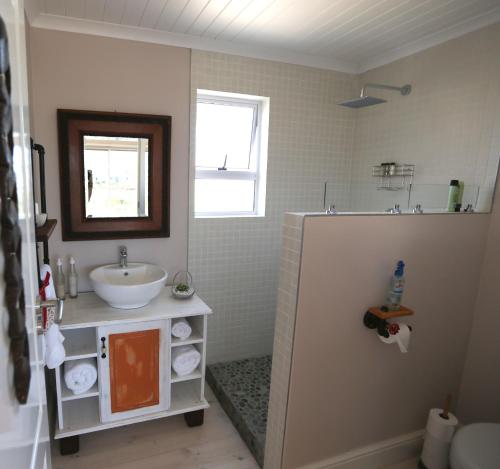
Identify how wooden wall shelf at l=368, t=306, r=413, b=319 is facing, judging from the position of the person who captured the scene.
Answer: facing the viewer and to the right of the viewer

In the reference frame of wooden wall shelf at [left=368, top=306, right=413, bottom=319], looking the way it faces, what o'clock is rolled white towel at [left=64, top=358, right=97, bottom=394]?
The rolled white towel is roughly at 4 o'clock from the wooden wall shelf.

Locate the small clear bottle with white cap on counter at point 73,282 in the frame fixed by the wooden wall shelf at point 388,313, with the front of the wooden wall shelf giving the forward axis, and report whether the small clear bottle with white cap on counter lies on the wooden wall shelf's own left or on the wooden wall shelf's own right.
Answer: on the wooden wall shelf's own right

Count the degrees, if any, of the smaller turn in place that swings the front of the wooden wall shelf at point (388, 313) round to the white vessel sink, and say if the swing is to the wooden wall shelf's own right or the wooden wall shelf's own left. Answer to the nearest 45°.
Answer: approximately 135° to the wooden wall shelf's own right

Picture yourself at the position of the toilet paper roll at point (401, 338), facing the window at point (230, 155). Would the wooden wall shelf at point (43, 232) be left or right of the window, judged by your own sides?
left

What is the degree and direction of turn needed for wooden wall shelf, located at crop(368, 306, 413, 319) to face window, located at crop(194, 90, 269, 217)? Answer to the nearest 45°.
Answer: approximately 180°

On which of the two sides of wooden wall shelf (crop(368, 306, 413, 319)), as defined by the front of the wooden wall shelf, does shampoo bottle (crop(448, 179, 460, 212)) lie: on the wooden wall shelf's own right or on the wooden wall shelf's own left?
on the wooden wall shelf's own left

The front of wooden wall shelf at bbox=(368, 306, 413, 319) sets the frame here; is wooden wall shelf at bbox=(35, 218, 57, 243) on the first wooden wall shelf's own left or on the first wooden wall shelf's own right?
on the first wooden wall shelf's own right

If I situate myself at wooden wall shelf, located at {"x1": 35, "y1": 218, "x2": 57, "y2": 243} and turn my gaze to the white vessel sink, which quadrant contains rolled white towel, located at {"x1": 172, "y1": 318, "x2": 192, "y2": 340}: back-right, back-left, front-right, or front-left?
front-right
